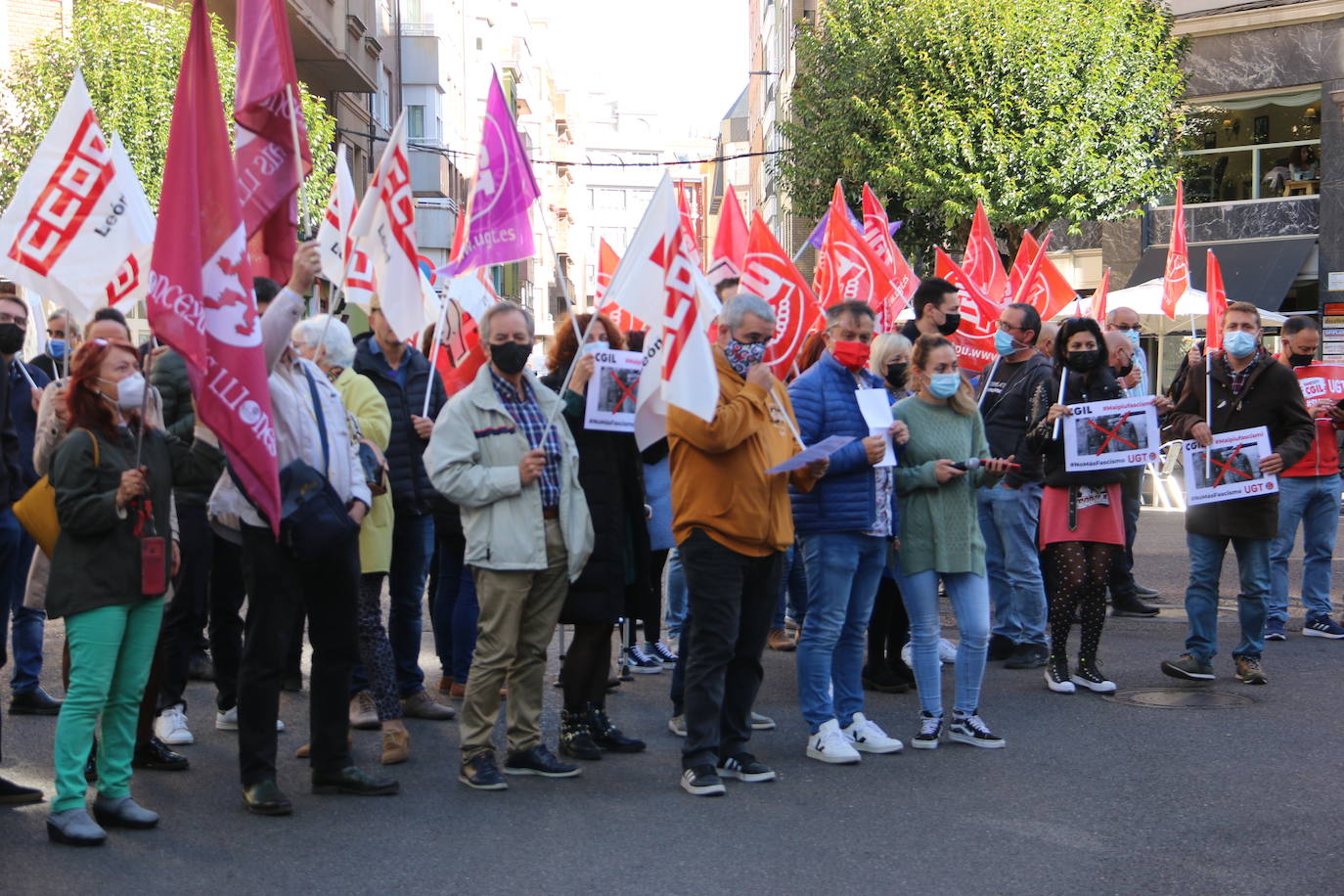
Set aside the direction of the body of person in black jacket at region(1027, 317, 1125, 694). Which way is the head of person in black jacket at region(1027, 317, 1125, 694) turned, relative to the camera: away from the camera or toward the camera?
toward the camera

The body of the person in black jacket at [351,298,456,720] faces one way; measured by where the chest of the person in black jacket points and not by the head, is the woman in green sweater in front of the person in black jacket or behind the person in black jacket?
in front

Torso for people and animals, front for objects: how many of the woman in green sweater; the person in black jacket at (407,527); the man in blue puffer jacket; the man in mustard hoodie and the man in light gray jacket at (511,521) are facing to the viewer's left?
0

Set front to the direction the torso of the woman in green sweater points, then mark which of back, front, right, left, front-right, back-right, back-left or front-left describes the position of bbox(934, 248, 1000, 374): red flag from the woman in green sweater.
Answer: back-left

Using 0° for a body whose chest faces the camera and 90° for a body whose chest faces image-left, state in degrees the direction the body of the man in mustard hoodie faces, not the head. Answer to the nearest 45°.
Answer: approximately 315°

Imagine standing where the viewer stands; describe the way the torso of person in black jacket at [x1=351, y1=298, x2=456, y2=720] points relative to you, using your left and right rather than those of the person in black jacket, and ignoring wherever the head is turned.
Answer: facing the viewer and to the right of the viewer

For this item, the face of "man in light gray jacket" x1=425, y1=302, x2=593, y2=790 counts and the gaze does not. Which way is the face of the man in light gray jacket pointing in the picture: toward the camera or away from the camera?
toward the camera

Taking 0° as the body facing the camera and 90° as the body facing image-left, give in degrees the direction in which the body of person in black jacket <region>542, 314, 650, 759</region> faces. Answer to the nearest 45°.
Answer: approximately 315°

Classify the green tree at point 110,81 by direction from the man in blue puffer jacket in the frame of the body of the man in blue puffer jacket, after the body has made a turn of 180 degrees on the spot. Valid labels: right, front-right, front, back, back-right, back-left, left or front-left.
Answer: front

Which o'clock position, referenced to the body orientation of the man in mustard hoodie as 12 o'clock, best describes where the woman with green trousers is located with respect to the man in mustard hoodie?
The woman with green trousers is roughly at 4 o'clock from the man in mustard hoodie.

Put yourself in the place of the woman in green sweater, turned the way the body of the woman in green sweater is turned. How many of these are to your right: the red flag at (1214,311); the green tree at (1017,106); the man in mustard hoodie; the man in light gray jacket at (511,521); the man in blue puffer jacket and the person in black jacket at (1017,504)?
3

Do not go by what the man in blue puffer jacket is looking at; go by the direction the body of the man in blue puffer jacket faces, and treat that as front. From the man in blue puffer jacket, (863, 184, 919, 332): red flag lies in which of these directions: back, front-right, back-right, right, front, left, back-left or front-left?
back-left

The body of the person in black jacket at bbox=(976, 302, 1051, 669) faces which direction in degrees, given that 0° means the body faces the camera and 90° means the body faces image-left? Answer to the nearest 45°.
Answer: approximately 45°

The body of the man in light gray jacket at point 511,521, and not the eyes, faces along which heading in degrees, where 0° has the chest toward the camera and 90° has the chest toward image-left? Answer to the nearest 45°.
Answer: approximately 315°
